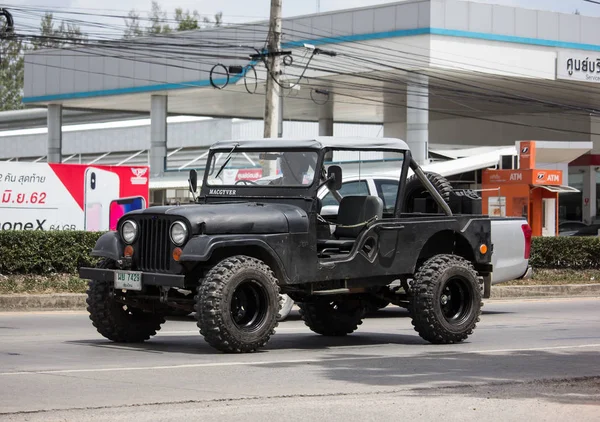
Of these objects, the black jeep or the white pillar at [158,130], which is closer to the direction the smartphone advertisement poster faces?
the black jeep

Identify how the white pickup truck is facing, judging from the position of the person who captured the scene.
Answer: facing the viewer and to the left of the viewer

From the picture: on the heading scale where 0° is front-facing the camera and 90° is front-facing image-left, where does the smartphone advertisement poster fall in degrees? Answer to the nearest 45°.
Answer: approximately 0°

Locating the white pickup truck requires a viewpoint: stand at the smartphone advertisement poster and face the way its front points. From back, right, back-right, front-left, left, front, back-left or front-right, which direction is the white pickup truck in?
front-left

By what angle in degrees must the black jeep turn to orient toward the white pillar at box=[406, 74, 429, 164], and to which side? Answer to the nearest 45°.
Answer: approximately 135° to its right

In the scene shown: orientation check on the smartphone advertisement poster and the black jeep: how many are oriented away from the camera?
0

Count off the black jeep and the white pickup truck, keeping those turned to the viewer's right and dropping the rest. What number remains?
0

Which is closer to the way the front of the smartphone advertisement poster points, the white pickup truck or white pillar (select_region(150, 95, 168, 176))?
the white pickup truck
